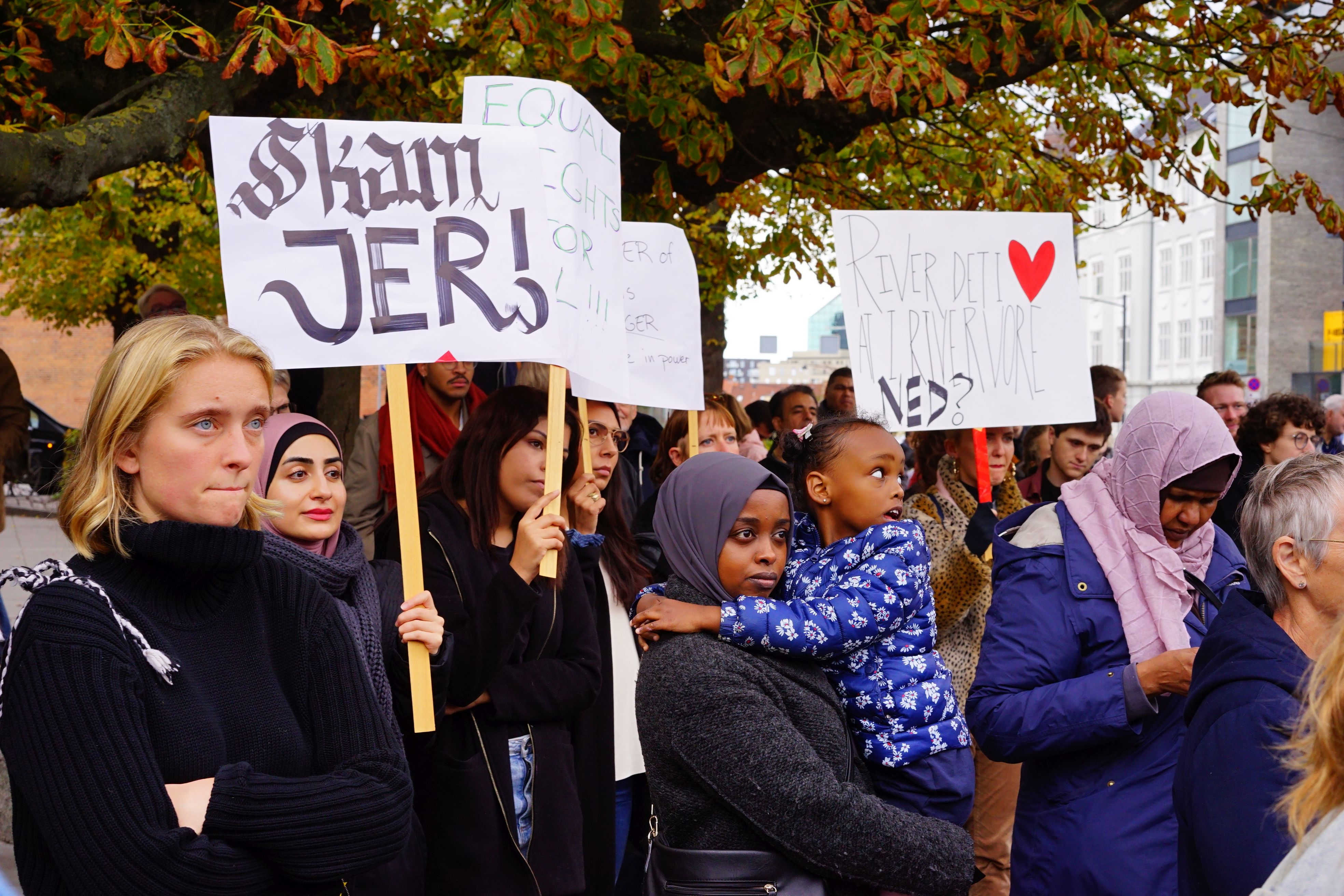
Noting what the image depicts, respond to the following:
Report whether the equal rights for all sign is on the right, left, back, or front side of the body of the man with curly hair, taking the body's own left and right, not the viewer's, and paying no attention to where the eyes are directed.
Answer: right

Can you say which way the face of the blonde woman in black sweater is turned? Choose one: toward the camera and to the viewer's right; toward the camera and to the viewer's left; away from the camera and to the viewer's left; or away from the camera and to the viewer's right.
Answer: toward the camera and to the viewer's right

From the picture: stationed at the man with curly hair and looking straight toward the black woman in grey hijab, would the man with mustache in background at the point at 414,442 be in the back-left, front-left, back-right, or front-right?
front-right

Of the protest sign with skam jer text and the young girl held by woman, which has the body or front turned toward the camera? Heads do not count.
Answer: the protest sign with skam jer text

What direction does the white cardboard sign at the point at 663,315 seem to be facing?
toward the camera

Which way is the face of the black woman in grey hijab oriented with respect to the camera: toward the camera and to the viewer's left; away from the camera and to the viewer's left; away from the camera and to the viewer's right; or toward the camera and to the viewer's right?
toward the camera and to the viewer's right

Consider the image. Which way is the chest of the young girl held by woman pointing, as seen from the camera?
to the viewer's left

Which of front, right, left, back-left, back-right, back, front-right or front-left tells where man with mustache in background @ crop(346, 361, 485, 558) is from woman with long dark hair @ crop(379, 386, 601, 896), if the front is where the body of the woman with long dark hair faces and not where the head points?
back-left

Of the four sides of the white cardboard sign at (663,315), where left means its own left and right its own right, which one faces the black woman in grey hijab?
front

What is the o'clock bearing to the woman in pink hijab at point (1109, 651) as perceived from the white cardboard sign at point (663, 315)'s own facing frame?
The woman in pink hijab is roughly at 11 o'clock from the white cardboard sign.
